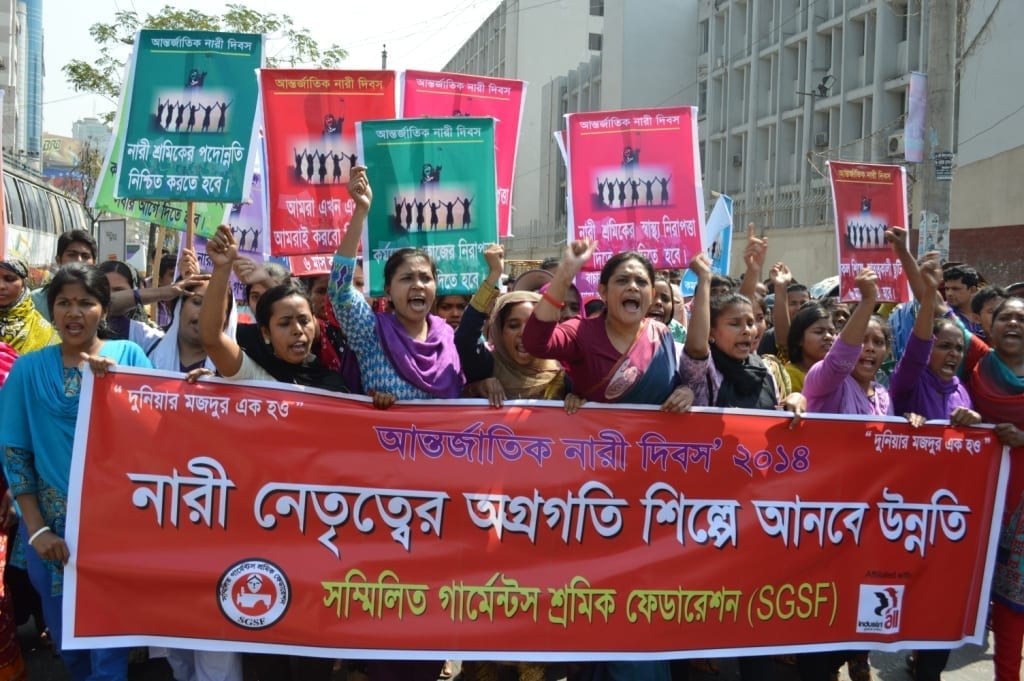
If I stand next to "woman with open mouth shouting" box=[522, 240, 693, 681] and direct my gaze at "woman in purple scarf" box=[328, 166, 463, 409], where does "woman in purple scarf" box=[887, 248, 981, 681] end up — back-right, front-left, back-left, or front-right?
back-right

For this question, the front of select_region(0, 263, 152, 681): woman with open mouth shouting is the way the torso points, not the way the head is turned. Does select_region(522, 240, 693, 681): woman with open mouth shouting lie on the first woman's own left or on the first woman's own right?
on the first woman's own left

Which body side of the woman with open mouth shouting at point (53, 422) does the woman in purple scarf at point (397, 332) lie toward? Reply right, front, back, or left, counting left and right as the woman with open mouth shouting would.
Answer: left

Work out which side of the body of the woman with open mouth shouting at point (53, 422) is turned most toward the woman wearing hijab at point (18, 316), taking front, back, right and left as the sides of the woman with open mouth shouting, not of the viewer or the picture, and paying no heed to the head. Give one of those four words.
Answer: back

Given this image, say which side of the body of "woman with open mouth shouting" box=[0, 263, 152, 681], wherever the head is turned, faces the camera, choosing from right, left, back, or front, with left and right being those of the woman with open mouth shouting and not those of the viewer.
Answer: front

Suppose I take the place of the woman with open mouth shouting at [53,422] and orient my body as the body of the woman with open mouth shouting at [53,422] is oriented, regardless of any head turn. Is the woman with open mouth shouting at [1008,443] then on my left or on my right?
on my left
